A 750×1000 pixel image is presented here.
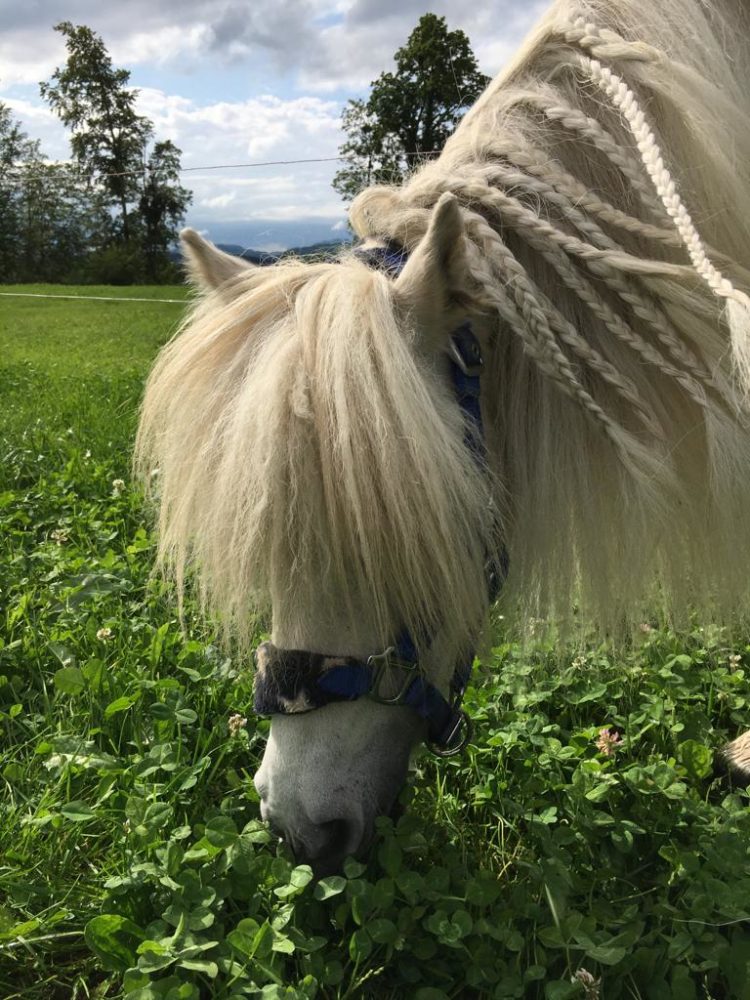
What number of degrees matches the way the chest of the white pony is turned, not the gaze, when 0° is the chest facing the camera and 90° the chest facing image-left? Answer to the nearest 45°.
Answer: approximately 45°

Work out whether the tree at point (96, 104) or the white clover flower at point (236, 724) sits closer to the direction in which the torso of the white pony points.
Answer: the white clover flower

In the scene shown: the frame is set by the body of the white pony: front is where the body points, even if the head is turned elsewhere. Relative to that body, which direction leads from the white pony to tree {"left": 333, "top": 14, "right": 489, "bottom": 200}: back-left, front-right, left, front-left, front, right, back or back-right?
back-right

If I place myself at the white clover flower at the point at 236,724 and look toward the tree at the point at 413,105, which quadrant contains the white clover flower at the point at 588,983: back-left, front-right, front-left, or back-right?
back-right

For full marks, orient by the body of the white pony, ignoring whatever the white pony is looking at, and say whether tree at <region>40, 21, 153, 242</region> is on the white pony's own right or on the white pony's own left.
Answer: on the white pony's own right

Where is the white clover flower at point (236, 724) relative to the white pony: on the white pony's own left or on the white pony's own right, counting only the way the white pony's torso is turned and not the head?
on the white pony's own right
